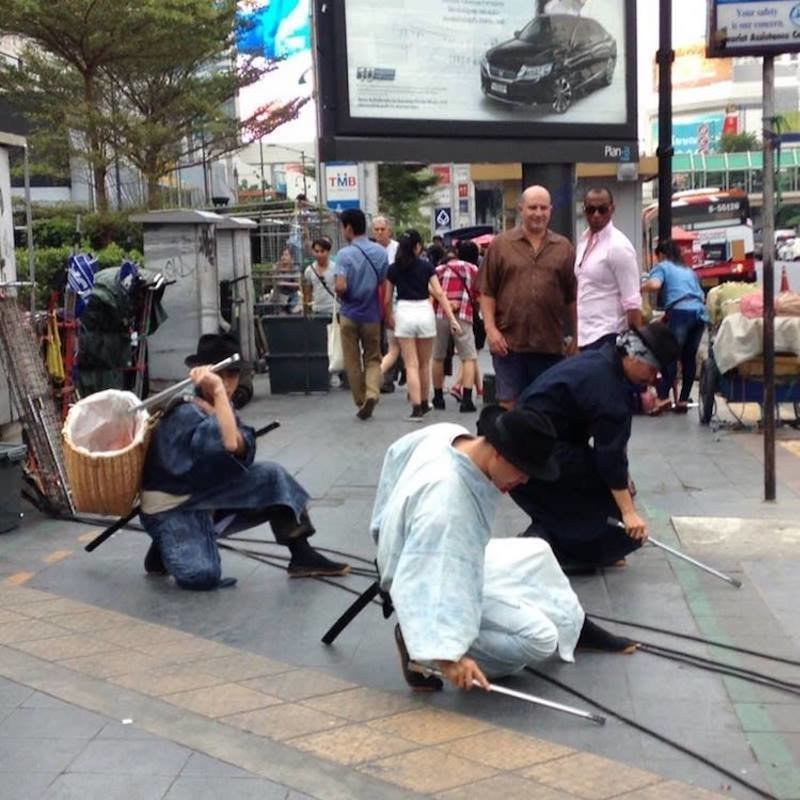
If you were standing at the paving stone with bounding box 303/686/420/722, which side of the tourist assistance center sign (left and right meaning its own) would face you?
front

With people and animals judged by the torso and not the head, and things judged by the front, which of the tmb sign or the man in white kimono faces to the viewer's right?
the man in white kimono

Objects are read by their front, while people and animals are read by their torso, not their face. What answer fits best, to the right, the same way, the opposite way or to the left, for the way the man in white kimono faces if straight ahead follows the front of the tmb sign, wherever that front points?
to the left

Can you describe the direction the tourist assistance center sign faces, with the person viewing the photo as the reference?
facing the viewer

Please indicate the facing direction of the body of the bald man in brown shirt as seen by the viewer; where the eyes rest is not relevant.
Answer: toward the camera

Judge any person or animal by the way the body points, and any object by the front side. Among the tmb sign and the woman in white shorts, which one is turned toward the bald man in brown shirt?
the tmb sign

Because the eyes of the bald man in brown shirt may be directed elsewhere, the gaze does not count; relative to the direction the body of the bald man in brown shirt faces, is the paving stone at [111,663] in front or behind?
in front

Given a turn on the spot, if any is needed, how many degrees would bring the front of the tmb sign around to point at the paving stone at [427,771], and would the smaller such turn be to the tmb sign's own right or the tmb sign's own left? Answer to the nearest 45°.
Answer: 0° — it already faces it

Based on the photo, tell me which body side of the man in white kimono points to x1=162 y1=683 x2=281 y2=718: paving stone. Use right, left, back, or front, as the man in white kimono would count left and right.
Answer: back

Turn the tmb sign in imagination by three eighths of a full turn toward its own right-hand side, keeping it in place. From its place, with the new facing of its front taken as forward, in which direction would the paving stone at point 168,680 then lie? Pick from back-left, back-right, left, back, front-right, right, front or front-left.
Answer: back-left

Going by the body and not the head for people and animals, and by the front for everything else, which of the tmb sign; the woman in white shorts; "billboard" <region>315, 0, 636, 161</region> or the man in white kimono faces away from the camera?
the woman in white shorts

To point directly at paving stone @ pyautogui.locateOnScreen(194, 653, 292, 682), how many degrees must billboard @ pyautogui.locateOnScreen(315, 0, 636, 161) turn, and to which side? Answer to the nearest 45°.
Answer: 0° — it already faces it

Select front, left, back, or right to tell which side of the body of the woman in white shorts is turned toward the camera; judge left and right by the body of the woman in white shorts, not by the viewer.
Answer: back

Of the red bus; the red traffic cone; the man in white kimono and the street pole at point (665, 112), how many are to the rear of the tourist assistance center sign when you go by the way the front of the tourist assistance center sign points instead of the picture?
3

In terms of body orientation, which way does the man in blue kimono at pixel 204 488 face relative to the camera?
to the viewer's right

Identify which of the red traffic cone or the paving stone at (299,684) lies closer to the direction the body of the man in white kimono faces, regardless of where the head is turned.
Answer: the red traffic cone

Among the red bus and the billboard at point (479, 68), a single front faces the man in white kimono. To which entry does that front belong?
the billboard

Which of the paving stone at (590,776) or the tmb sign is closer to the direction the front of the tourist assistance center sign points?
the paving stone

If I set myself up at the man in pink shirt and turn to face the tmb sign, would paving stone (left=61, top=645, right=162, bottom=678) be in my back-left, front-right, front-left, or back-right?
back-left

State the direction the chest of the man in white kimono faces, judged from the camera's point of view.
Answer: to the viewer's right
